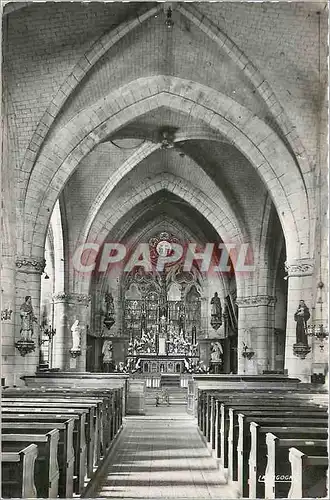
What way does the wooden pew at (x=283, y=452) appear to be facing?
away from the camera

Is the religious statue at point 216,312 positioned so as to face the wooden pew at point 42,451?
yes

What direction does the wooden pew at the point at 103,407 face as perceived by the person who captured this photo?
facing away from the viewer

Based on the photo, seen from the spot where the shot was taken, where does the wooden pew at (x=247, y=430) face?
facing away from the viewer

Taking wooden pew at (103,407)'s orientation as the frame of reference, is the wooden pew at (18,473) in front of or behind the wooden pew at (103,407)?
behind

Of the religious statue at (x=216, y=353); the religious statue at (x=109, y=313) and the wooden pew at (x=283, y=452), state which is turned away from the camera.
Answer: the wooden pew

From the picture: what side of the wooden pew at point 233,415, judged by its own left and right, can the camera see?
back

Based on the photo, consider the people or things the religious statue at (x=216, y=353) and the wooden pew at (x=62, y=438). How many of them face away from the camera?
1

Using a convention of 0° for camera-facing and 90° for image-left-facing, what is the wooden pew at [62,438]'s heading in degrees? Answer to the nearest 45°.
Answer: approximately 180°

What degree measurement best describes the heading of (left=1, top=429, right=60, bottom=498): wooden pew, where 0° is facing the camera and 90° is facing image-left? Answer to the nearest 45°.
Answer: approximately 180°

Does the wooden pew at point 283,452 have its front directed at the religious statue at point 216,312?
yes
